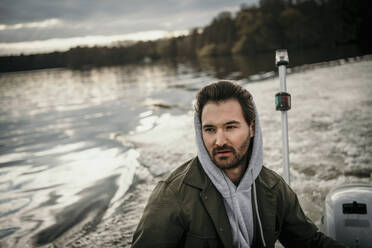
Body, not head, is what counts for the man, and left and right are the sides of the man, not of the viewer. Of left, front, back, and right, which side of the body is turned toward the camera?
front

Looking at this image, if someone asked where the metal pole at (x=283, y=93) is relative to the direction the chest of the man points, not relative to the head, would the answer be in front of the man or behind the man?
behind

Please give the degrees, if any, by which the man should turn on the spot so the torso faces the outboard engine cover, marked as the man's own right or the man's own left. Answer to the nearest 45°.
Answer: approximately 135° to the man's own left

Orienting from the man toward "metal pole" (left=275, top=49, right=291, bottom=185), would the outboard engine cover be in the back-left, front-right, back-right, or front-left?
front-right

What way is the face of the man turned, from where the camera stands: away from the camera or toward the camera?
toward the camera

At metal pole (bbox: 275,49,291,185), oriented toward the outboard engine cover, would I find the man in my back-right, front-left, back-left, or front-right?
front-right
